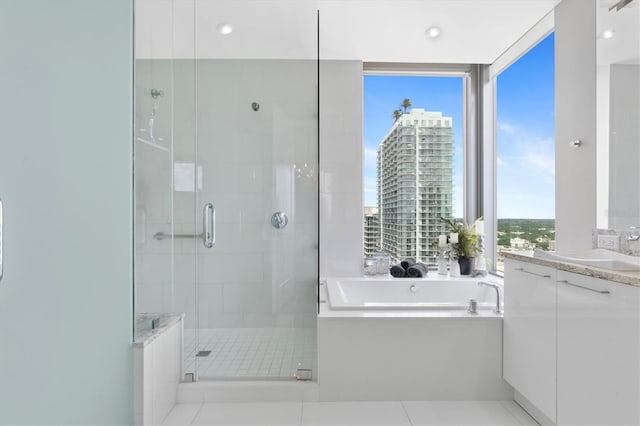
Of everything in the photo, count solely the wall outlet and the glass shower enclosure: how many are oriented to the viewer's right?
0

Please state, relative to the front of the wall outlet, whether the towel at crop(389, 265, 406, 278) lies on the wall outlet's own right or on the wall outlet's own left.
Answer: on the wall outlet's own right

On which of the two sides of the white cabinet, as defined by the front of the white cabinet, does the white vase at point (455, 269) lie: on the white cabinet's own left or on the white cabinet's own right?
on the white cabinet's own right

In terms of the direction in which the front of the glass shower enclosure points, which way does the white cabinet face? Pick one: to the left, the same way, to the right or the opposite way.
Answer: to the right

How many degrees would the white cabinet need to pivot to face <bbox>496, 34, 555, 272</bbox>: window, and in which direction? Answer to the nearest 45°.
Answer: approximately 135° to its right

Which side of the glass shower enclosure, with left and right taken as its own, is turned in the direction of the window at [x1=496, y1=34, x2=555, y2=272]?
left

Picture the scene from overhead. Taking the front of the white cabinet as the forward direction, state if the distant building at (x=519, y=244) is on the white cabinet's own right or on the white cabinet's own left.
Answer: on the white cabinet's own right

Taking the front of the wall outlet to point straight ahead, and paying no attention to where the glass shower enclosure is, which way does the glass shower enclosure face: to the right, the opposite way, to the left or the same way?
to the left

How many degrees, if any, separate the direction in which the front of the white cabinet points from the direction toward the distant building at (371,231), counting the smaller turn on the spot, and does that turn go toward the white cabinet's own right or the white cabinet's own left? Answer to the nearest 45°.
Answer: approximately 90° to the white cabinet's own right

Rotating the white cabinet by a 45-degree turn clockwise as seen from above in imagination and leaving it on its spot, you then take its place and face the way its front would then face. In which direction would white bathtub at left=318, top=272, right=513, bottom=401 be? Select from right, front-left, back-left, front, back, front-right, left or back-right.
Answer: front

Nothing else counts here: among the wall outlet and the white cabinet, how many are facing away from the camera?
0

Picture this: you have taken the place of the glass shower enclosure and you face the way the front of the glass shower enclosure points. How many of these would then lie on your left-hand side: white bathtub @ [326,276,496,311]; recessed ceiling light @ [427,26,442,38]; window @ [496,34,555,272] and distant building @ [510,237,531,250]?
4

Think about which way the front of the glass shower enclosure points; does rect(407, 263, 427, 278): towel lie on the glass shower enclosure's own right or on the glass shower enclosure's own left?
on the glass shower enclosure's own left

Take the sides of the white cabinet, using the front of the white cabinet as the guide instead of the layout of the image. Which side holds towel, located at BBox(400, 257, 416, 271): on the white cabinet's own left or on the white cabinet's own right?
on the white cabinet's own right

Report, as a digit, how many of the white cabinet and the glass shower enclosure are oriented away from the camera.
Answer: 0

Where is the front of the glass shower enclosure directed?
toward the camera
